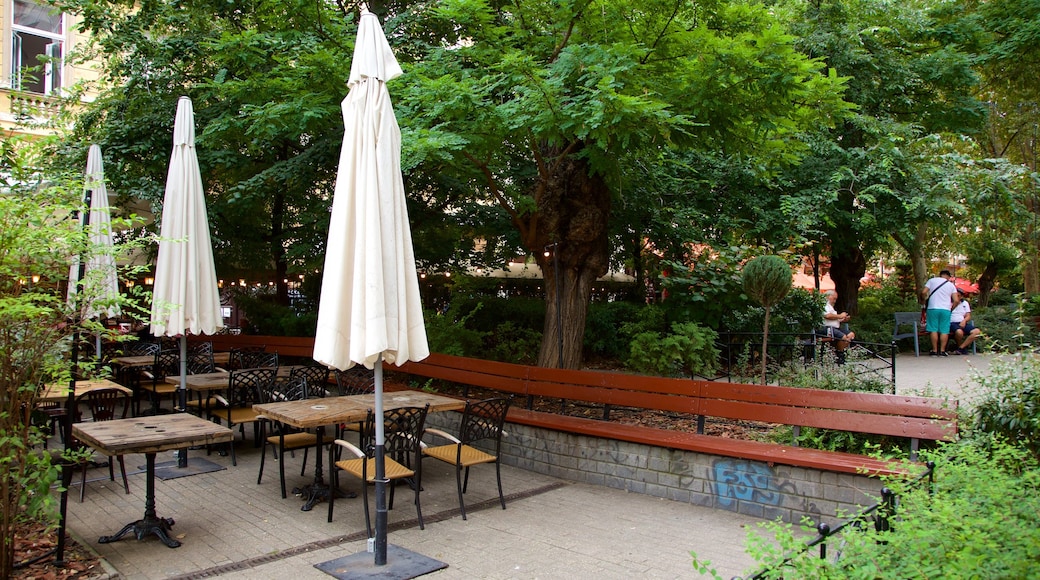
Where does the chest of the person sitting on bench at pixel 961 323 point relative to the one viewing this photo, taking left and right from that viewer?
facing the viewer and to the left of the viewer

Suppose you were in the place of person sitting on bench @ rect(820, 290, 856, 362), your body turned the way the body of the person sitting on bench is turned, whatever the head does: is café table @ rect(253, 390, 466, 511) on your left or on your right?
on your right

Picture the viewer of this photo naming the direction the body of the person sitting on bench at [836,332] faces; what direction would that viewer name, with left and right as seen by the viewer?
facing to the right of the viewer

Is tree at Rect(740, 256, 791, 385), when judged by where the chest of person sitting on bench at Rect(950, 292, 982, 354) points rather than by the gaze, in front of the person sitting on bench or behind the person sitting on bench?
in front

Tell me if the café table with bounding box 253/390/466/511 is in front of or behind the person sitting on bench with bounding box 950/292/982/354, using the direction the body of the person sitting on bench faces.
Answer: in front

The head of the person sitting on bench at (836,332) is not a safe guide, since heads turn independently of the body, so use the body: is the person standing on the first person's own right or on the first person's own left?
on the first person's own left

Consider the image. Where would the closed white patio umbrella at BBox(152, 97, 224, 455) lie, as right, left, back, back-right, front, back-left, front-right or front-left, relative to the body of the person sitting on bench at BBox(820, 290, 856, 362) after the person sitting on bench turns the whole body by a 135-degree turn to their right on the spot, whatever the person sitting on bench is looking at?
front
